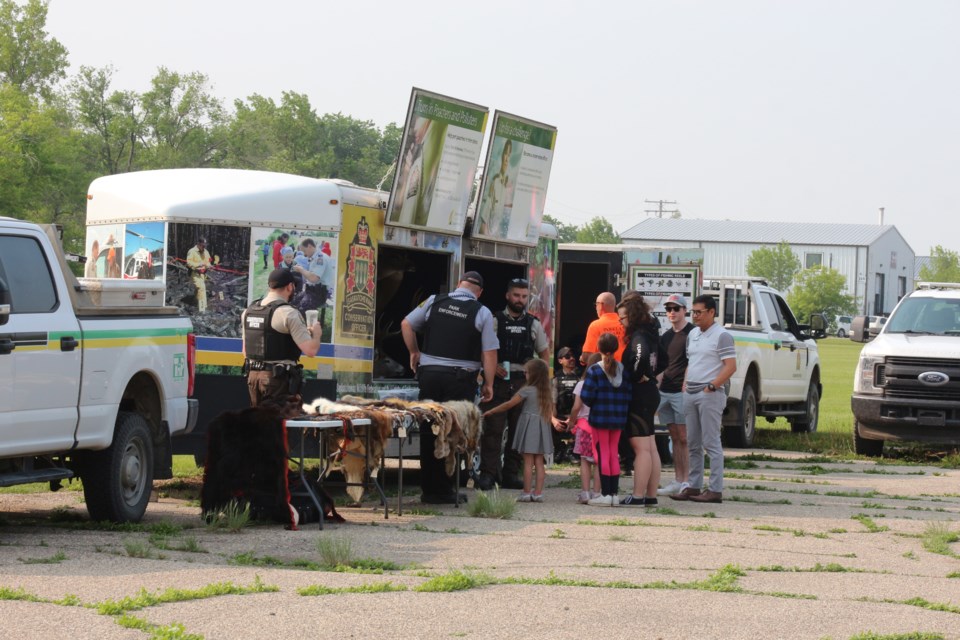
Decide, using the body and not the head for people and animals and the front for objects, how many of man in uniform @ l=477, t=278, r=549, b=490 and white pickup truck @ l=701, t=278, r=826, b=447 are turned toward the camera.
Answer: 1

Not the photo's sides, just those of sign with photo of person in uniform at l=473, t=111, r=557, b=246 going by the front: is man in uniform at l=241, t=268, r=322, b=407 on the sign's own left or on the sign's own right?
on the sign's own right

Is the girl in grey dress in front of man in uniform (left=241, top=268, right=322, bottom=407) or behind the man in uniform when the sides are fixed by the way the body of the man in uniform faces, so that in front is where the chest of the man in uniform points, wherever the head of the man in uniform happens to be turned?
in front

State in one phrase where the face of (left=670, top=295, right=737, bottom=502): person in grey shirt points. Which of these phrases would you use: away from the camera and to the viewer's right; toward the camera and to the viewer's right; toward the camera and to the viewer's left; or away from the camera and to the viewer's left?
toward the camera and to the viewer's left

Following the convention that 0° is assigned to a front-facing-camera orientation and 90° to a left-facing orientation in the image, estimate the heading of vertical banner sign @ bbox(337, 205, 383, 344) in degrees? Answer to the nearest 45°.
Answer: approximately 315°

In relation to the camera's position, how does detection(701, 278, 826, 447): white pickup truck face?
facing away from the viewer and to the right of the viewer

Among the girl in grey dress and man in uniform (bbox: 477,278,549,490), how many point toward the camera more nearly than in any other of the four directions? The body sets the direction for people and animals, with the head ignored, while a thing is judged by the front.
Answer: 1

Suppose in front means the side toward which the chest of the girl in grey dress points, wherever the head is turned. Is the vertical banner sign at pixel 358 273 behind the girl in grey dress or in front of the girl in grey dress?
in front

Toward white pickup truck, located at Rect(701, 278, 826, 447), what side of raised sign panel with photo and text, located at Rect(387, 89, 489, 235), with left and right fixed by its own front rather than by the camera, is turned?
left

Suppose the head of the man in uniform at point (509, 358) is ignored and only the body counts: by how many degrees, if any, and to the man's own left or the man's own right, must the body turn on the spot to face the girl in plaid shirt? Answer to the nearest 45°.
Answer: approximately 45° to the man's own left

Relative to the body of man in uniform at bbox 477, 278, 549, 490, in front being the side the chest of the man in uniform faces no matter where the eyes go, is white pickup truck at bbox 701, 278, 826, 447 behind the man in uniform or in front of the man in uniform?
behind
